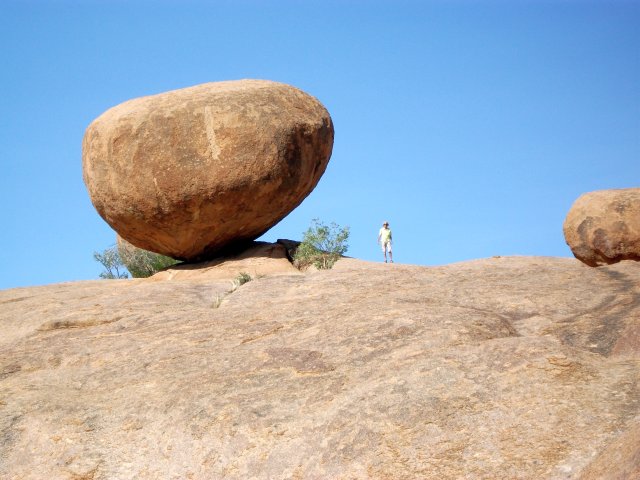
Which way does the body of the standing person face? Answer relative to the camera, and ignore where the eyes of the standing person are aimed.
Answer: toward the camera

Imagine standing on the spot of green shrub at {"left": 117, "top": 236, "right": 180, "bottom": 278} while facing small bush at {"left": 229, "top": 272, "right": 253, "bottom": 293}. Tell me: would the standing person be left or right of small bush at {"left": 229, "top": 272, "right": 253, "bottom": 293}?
left

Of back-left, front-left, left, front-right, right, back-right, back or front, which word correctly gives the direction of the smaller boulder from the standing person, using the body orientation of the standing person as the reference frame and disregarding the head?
front-left

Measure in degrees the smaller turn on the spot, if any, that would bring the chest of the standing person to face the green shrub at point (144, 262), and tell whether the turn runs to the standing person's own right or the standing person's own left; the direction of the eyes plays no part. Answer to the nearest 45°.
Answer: approximately 90° to the standing person's own right

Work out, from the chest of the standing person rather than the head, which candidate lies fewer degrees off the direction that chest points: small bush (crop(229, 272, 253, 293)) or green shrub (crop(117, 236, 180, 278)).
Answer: the small bush
